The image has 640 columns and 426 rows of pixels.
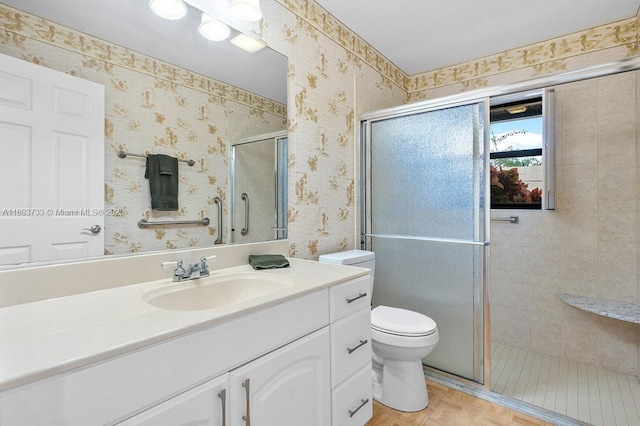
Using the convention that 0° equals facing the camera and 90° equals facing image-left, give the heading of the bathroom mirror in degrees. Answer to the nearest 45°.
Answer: approximately 315°

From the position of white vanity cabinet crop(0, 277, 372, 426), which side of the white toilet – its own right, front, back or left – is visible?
right

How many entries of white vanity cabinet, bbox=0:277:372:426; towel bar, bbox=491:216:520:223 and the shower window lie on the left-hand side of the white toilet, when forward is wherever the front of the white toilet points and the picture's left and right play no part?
2

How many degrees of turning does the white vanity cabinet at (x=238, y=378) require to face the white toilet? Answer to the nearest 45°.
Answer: approximately 90° to its left

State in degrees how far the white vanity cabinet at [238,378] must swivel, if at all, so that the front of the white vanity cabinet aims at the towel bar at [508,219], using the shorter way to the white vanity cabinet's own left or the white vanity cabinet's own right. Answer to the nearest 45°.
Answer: approximately 45° to the white vanity cabinet's own left

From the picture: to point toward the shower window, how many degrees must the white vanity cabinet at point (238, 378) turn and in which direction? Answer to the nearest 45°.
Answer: approximately 45° to its left

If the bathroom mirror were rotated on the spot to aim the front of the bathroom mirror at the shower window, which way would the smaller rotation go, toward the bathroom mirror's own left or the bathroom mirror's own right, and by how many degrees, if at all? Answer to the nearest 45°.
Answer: approximately 45° to the bathroom mirror's own left

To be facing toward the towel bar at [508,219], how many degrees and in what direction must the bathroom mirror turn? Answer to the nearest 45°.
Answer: approximately 45° to its left

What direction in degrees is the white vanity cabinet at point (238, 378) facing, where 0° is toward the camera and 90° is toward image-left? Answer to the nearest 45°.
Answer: approximately 315°

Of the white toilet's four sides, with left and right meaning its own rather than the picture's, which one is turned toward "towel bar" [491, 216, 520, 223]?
left

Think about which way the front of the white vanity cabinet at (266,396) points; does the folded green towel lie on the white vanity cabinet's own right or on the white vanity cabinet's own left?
on the white vanity cabinet's own left

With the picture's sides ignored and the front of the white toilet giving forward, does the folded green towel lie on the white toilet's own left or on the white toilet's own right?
on the white toilet's own right
